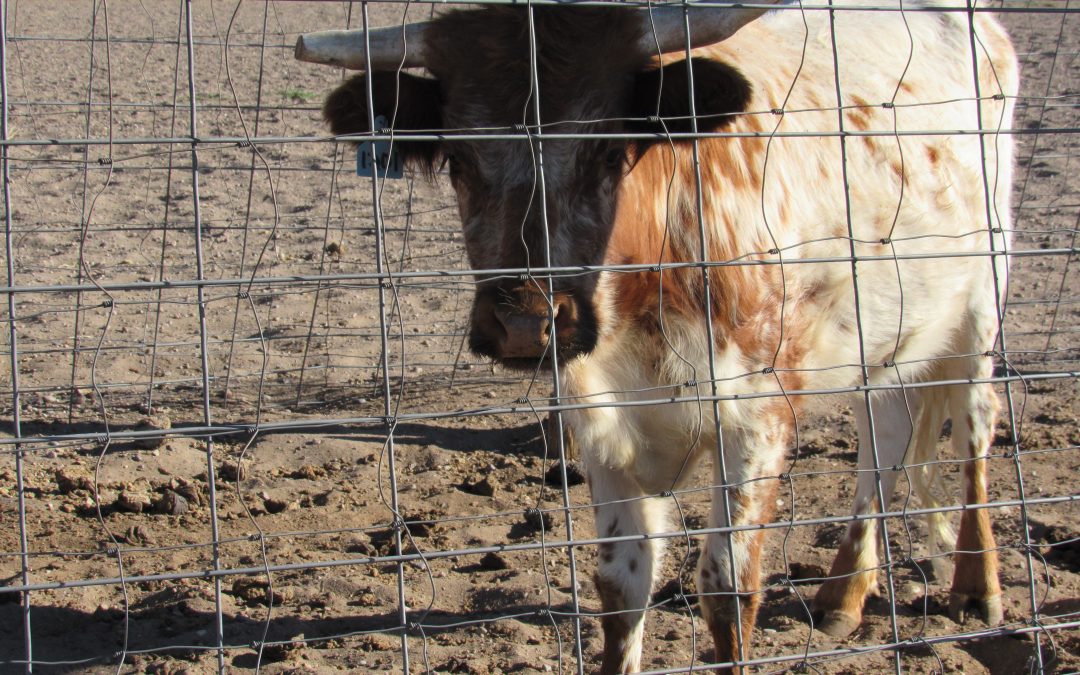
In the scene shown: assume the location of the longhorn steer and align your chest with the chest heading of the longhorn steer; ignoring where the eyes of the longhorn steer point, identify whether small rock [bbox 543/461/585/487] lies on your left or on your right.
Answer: on your right

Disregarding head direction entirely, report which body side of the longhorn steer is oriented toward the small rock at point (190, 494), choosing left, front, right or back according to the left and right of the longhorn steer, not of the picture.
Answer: right

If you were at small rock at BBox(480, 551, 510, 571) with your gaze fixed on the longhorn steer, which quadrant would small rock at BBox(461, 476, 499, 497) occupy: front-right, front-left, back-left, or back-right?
back-left

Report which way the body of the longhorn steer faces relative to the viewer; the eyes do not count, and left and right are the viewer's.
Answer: facing the viewer and to the left of the viewer

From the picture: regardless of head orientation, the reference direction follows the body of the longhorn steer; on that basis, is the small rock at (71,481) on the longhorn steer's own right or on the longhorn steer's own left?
on the longhorn steer's own right

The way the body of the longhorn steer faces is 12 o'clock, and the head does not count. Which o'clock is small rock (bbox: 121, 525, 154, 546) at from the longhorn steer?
The small rock is roughly at 2 o'clock from the longhorn steer.
